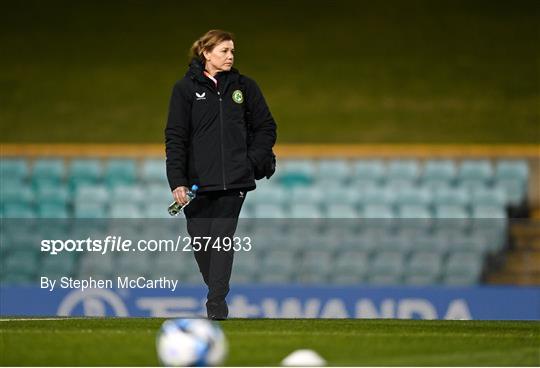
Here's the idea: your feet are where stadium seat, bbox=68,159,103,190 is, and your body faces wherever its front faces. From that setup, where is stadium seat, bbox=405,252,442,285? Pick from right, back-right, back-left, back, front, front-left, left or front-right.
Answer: front-left

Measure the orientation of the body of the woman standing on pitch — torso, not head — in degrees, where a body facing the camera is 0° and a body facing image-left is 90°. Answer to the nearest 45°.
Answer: approximately 0°

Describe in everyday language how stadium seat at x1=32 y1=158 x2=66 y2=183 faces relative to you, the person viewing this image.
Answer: facing the viewer

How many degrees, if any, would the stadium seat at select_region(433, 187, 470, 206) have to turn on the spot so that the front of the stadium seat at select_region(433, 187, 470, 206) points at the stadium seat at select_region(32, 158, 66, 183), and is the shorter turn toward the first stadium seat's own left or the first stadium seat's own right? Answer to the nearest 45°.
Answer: approximately 90° to the first stadium seat's own right

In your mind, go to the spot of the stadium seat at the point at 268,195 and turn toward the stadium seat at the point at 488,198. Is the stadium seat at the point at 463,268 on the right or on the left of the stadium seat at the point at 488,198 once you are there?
right

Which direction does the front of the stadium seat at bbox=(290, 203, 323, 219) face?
toward the camera

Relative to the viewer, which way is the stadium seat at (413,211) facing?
toward the camera

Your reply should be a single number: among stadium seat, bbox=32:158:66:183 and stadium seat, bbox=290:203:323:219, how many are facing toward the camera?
2

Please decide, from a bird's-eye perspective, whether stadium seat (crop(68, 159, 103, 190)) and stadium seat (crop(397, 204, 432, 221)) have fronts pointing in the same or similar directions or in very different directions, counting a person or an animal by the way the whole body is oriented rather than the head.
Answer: same or similar directions

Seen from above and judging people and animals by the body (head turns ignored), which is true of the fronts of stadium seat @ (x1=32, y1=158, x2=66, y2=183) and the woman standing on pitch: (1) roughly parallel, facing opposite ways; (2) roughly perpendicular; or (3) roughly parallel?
roughly parallel

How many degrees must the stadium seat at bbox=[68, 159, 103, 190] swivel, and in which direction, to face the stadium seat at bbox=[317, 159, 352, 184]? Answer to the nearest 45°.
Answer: approximately 90° to its left

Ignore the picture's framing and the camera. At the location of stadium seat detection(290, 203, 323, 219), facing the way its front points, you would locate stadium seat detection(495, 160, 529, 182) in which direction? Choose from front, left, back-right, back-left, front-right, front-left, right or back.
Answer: left

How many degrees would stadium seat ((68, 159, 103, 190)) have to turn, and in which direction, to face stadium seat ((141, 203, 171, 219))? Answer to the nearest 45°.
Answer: approximately 45° to its left

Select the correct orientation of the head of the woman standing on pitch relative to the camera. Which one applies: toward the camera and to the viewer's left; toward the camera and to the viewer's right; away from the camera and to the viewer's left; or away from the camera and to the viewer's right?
toward the camera and to the viewer's right

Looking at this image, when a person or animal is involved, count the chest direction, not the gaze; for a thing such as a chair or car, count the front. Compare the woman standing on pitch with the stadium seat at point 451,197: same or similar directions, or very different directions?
same or similar directions

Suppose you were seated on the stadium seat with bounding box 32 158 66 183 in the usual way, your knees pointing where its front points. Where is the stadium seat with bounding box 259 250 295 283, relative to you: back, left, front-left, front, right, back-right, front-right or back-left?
front-left
